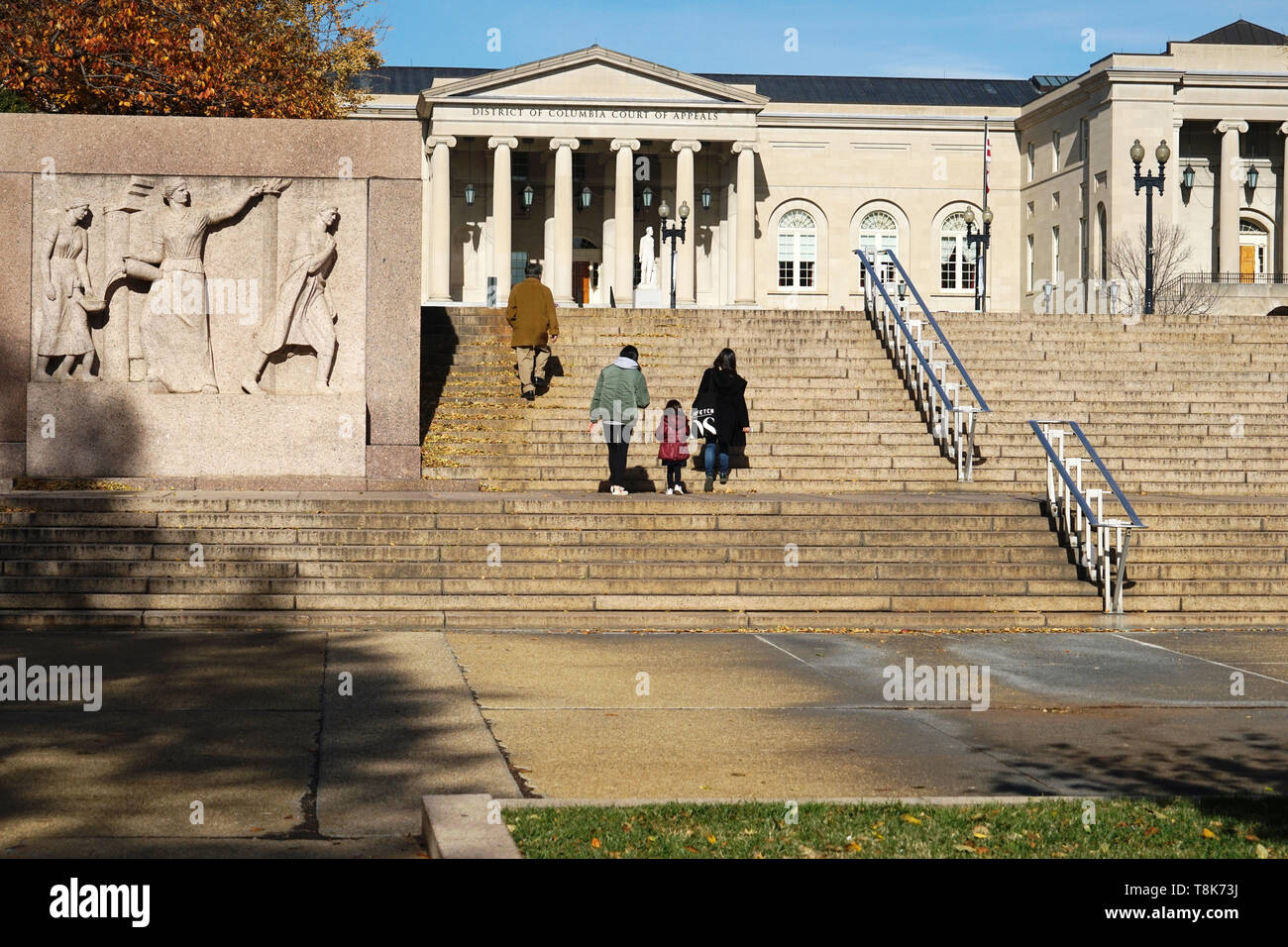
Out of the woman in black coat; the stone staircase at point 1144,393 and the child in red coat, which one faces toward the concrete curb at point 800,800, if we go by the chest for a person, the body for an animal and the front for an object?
the stone staircase

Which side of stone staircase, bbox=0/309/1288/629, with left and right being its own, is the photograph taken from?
front

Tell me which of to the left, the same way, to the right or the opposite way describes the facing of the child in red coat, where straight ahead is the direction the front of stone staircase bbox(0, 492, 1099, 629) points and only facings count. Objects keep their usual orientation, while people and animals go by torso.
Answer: the opposite way

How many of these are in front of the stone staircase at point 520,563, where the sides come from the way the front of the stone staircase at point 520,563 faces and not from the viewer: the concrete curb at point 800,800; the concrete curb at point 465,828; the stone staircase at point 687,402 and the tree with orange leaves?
2

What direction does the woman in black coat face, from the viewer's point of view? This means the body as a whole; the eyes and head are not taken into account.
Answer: away from the camera

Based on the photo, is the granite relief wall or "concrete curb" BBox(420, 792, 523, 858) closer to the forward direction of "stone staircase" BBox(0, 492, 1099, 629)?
the concrete curb

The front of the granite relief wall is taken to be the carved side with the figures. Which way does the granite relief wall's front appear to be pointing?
toward the camera

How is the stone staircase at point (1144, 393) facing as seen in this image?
toward the camera

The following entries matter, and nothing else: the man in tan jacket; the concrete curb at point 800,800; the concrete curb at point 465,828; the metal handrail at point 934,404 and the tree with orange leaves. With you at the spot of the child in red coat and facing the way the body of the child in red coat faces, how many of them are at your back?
2

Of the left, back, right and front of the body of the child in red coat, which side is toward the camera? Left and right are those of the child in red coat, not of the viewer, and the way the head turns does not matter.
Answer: back
